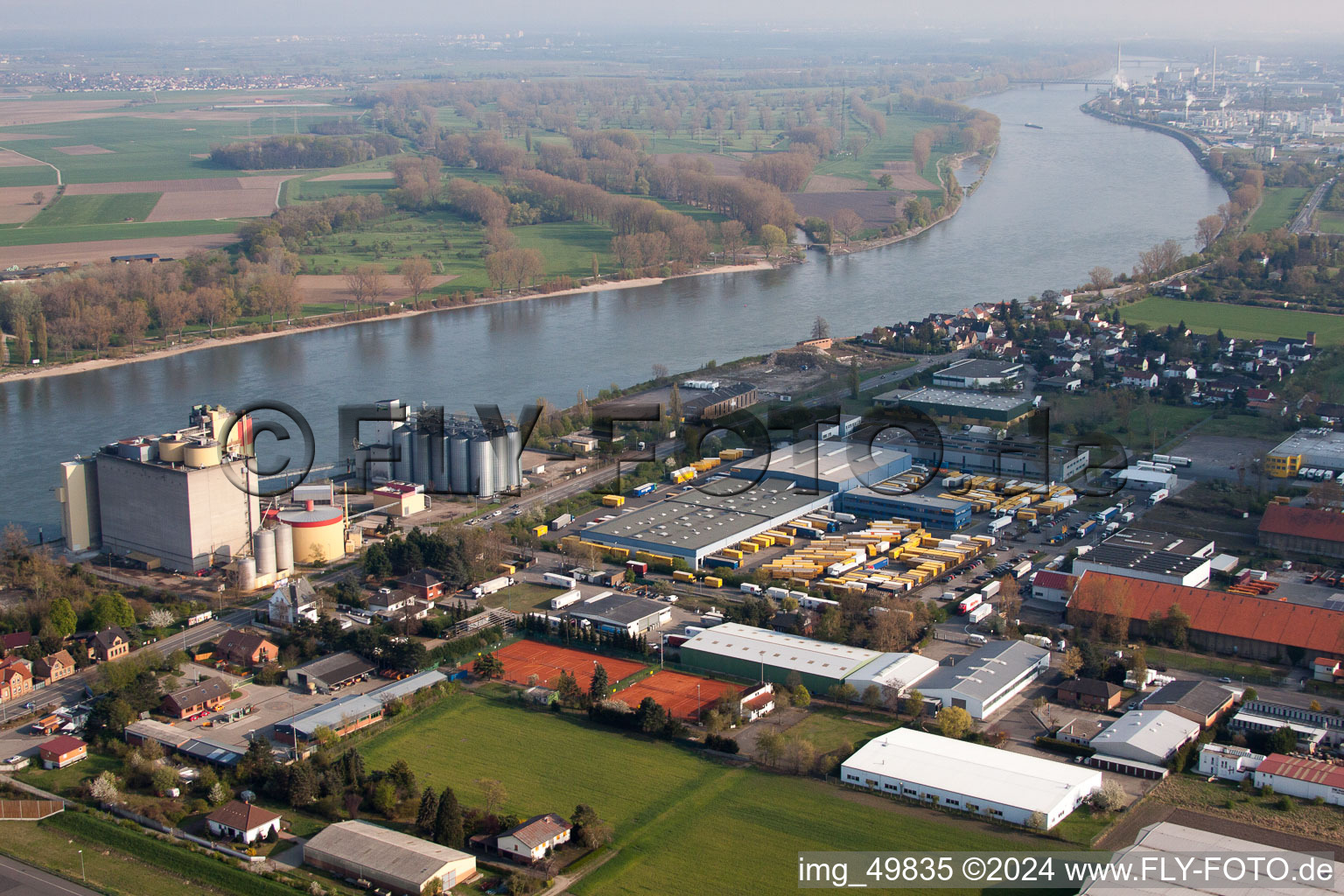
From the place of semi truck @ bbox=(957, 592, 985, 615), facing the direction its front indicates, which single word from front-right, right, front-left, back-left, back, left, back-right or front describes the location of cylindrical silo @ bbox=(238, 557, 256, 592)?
front-right

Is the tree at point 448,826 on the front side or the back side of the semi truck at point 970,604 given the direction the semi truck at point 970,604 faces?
on the front side

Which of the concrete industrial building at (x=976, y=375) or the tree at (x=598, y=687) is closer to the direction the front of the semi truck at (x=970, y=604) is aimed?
the tree

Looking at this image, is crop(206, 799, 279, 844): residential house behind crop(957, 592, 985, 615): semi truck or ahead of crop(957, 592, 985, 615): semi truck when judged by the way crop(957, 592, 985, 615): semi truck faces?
ahead

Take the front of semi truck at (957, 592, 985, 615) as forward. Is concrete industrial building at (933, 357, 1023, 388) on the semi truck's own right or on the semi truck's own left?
on the semi truck's own right

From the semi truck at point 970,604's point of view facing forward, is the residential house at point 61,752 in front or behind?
in front

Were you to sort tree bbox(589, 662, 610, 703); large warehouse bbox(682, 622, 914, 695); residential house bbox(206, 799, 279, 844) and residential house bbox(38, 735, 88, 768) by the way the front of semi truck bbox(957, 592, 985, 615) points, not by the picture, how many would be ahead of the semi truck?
4

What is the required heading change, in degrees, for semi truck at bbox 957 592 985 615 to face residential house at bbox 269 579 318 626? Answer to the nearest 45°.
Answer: approximately 45° to its right

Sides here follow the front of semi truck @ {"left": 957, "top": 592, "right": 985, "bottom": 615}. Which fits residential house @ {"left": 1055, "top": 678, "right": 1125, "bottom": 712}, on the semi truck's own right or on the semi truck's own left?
on the semi truck's own left

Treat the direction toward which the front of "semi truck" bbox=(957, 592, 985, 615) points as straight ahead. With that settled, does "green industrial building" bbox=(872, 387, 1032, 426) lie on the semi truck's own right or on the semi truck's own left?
on the semi truck's own right

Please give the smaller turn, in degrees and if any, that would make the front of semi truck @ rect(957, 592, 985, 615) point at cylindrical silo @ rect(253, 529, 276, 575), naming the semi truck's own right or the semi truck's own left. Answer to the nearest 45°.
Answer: approximately 45° to the semi truck's own right

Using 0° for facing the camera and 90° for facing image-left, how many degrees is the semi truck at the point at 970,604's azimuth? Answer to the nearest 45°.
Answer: approximately 45°

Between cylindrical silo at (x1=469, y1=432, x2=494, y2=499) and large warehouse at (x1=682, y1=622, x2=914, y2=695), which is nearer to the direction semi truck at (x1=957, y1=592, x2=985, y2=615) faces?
the large warehouse

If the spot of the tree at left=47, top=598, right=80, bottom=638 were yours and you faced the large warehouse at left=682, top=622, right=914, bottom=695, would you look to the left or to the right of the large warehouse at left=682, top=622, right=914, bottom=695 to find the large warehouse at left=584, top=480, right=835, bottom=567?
left

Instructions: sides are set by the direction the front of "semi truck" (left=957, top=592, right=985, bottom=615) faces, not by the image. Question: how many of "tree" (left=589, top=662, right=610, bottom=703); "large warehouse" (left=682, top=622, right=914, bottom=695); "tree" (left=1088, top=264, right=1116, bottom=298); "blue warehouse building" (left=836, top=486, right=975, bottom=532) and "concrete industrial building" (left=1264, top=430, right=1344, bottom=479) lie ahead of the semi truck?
2
